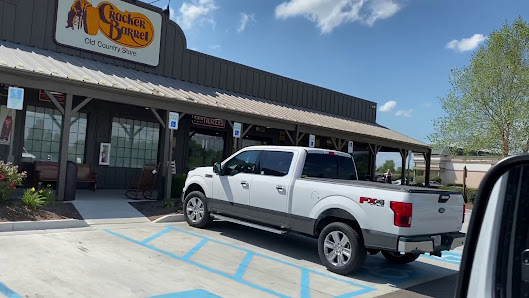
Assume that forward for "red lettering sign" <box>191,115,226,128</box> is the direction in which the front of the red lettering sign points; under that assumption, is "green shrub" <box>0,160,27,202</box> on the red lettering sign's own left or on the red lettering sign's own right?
on the red lettering sign's own right

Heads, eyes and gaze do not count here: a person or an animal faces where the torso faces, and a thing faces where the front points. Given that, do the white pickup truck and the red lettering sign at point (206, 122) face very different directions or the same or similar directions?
very different directions

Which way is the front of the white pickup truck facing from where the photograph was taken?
facing away from the viewer and to the left of the viewer

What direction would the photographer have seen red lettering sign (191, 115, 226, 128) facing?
facing the viewer and to the right of the viewer

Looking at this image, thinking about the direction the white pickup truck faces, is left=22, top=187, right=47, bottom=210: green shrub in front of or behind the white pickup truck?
in front

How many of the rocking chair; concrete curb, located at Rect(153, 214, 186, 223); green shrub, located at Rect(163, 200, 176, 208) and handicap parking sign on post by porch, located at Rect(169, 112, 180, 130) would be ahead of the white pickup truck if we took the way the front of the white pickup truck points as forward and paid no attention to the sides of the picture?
4

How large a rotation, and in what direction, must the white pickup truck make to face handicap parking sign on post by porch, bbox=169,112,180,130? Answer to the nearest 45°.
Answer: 0° — it already faces it

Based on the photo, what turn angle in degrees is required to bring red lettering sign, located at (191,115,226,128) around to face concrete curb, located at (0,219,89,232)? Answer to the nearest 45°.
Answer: approximately 45° to its right

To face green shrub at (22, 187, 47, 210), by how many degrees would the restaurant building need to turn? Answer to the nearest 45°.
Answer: approximately 45° to its right

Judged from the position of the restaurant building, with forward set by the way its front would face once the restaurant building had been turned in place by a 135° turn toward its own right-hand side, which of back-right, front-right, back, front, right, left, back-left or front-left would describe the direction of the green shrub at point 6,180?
left

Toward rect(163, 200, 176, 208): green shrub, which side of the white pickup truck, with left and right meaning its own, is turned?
front

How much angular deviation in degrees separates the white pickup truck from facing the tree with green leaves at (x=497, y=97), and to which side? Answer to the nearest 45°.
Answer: approximately 90° to its right

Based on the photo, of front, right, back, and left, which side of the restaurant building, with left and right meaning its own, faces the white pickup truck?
front
